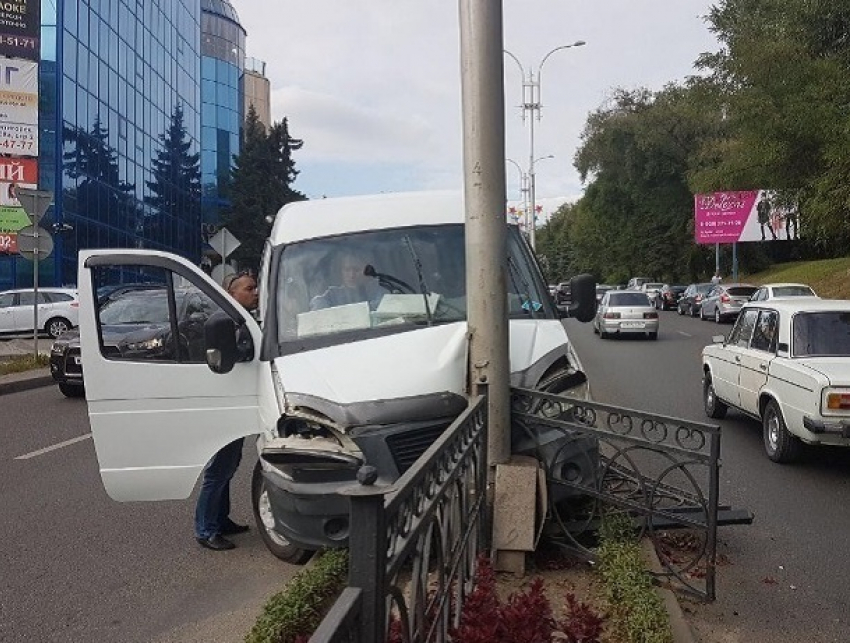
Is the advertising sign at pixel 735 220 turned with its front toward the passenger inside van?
yes

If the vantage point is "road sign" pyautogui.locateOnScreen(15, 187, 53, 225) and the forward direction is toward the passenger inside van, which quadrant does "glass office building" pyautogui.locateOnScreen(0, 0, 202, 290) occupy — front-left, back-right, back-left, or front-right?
back-left

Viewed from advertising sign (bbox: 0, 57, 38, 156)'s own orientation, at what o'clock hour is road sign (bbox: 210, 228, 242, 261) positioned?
The road sign is roughly at 11 o'clock from the advertising sign.

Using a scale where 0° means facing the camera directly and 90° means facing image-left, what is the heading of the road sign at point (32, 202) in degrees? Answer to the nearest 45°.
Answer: approximately 180°

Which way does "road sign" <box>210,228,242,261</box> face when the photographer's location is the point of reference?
facing away from the viewer

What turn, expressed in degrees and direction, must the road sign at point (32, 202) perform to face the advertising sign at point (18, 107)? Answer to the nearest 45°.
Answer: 0° — it already faces it

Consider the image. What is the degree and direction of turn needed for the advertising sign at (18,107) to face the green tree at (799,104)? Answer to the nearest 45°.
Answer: approximately 45° to its left

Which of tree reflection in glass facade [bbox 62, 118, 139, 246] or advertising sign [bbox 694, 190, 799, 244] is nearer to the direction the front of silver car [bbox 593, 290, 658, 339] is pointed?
the advertising sign

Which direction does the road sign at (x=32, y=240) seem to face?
away from the camera

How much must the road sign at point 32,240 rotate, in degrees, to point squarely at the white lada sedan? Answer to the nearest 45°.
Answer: approximately 135° to its right

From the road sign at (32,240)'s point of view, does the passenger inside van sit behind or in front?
behind
